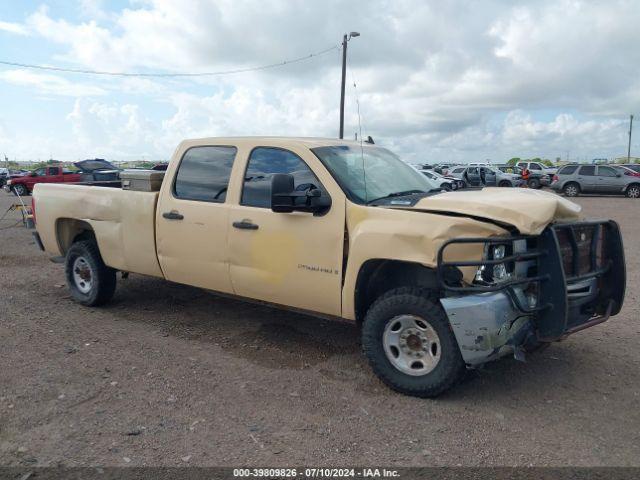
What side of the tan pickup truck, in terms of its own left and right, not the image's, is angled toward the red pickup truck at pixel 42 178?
back

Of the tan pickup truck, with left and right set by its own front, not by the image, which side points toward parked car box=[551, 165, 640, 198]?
left

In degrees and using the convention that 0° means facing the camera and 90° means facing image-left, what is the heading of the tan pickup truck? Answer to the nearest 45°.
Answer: approximately 315°

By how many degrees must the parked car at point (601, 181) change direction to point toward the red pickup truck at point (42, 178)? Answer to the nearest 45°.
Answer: approximately 180°

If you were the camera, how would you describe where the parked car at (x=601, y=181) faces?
facing to the right of the viewer

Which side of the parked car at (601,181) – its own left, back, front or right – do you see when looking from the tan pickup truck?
right
